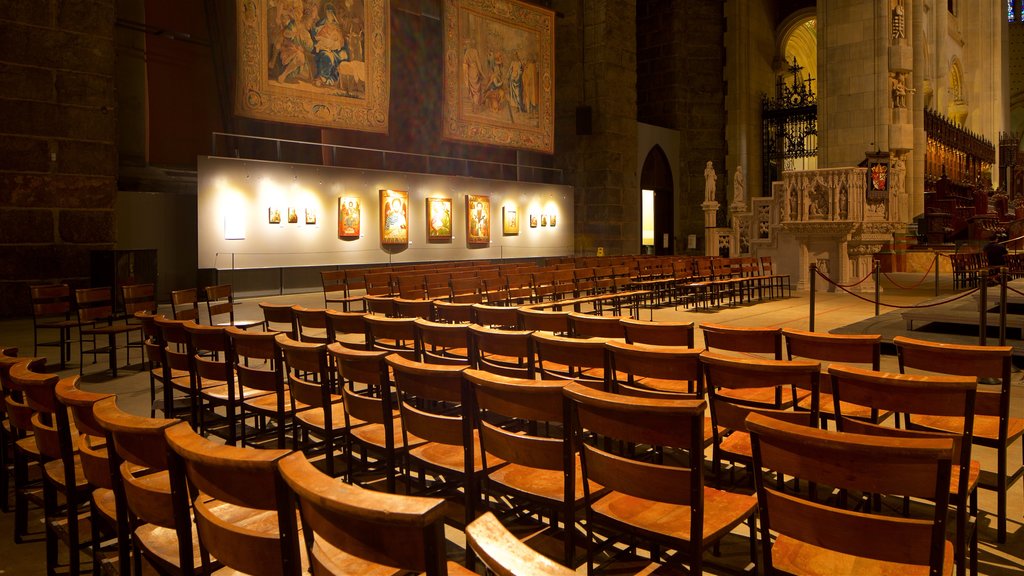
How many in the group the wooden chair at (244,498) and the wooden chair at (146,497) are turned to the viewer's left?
0

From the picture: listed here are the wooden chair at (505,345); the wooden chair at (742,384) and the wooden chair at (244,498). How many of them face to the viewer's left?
0

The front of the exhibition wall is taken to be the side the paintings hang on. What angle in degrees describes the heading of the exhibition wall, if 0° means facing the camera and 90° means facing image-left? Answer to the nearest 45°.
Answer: approximately 315°

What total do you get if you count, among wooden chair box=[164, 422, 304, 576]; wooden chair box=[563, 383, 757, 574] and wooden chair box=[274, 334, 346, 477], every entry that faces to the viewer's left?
0

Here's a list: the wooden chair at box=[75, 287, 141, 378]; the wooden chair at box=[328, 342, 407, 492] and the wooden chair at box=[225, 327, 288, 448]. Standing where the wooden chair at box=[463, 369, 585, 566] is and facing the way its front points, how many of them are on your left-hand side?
3

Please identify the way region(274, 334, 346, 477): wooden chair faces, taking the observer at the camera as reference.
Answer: facing away from the viewer and to the right of the viewer

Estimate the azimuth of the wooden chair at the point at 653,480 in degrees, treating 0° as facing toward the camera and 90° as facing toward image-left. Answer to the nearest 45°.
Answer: approximately 225°

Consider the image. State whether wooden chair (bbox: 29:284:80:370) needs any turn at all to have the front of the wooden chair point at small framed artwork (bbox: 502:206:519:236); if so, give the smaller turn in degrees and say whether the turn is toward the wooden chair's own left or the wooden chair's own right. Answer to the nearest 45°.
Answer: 0° — it already faces it

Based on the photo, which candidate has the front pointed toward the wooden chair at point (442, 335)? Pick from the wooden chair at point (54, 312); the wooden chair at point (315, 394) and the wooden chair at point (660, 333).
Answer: the wooden chair at point (315, 394)

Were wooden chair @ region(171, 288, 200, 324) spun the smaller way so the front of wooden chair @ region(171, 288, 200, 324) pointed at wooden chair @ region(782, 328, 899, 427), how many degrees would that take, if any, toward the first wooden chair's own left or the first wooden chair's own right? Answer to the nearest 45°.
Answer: approximately 90° to the first wooden chair's own right

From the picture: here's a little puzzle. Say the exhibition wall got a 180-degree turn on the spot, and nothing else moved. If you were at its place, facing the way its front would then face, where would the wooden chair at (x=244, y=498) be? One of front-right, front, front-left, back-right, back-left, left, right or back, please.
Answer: back-left

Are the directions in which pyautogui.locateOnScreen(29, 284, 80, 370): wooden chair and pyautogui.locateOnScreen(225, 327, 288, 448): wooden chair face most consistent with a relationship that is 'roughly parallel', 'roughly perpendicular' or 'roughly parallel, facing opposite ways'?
roughly parallel

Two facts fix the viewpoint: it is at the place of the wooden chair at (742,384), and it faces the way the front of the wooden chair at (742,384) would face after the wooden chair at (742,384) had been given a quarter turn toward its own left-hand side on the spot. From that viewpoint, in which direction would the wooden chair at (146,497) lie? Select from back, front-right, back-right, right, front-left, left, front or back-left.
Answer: left
